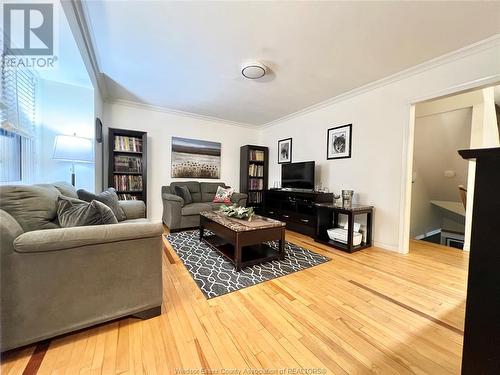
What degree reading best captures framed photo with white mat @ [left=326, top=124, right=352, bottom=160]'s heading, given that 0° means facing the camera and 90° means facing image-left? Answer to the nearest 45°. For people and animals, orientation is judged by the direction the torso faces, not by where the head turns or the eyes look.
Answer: approximately 45°

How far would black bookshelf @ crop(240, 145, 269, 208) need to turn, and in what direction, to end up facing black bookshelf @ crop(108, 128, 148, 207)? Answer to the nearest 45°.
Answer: approximately 90° to its right

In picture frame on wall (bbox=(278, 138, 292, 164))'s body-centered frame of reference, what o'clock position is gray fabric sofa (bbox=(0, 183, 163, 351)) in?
The gray fabric sofa is roughly at 11 o'clock from the picture frame on wall.

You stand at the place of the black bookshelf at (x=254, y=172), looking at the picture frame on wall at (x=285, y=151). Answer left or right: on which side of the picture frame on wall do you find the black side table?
right

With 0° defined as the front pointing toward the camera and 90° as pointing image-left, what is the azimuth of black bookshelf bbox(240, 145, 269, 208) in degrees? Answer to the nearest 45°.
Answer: approximately 315°

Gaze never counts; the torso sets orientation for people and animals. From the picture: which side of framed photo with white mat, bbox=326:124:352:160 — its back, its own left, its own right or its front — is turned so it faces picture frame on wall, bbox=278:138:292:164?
right

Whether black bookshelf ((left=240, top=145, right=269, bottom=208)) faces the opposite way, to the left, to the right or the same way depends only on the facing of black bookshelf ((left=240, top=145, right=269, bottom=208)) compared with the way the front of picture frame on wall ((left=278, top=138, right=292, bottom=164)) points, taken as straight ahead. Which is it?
to the left

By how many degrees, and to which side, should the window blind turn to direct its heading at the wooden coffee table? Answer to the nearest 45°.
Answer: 0° — it already faces it

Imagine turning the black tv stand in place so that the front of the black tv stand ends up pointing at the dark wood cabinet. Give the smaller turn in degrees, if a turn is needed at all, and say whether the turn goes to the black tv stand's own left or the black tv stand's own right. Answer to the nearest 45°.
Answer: approximately 45° to the black tv stand's own left
